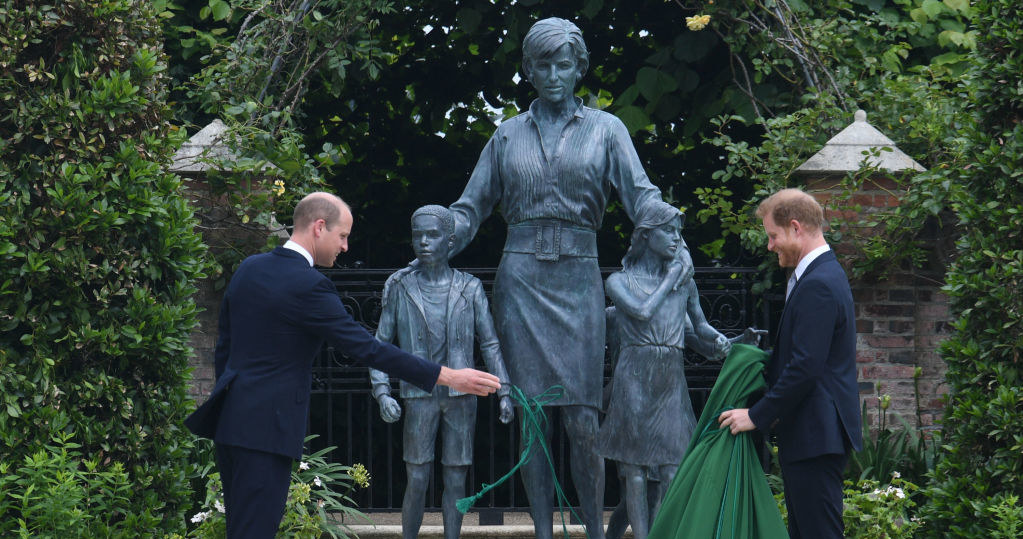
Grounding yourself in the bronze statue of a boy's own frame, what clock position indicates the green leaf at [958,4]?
The green leaf is roughly at 8 o'clock from the bronze statue of a boy.

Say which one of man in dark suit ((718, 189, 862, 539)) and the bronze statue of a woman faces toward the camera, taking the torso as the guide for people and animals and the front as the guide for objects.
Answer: the bronze statue of a woman

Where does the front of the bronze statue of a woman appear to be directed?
toward the camera

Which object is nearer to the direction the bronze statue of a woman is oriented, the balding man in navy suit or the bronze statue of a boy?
the balding man in navy suit

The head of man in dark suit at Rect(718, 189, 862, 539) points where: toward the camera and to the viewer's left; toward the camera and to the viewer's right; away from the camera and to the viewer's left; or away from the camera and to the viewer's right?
toward the camera and to the viewer's left

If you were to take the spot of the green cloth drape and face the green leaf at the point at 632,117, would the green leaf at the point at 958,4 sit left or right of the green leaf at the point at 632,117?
right

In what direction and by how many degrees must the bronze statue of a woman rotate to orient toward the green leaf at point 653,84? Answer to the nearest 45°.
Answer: approximately 180°

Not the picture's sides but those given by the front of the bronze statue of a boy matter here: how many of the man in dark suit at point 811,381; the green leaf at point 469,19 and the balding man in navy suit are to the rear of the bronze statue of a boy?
1

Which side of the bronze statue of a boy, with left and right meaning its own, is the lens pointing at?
front

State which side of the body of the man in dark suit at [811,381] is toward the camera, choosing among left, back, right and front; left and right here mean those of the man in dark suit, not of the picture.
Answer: left

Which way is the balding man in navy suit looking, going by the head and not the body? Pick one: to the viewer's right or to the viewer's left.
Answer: to the viewer's right

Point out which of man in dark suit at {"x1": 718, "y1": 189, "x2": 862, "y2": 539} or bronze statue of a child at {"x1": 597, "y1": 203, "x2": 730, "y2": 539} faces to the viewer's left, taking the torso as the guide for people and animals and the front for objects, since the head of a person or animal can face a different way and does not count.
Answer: the man in dark suit

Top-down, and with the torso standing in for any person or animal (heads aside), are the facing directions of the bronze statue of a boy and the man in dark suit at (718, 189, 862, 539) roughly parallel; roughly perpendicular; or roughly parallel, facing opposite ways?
roughly perpendicular

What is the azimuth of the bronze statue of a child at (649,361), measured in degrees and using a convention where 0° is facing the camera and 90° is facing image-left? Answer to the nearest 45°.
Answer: approximately 315°
